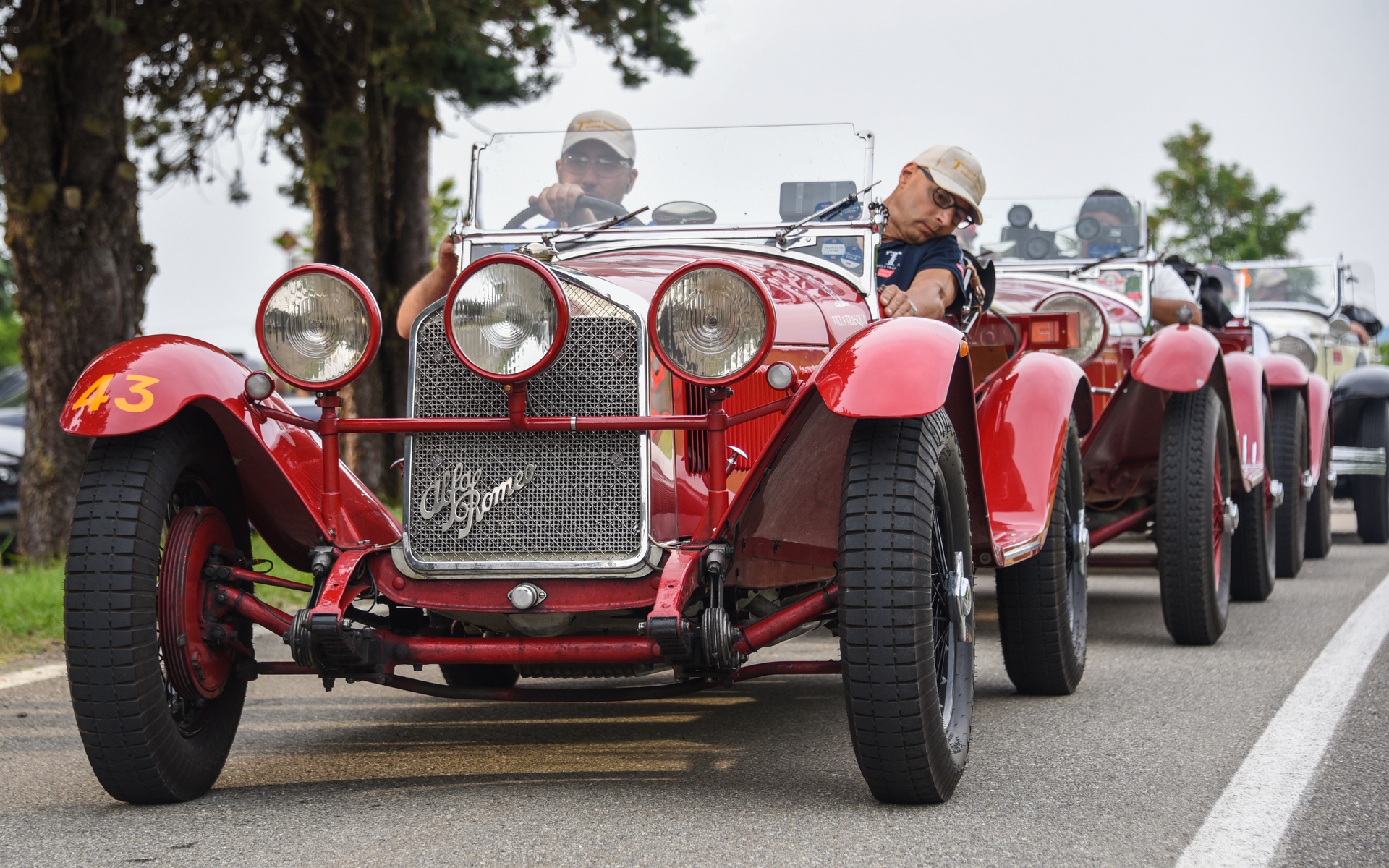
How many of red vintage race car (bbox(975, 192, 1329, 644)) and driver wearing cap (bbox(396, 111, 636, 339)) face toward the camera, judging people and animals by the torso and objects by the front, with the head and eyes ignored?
2

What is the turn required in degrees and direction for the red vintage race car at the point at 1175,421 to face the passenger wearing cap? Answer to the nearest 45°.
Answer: approximately 45° to its right

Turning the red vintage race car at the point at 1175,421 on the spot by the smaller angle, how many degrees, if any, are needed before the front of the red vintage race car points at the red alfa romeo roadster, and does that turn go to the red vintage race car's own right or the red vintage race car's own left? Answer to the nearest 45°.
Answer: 0° — it already faces it

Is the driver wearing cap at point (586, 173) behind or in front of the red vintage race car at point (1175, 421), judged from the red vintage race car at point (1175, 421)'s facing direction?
in front

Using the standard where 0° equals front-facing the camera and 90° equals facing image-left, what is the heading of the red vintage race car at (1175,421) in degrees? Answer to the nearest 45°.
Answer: approximately 0°

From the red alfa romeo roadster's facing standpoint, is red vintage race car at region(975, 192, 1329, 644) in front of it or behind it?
behind

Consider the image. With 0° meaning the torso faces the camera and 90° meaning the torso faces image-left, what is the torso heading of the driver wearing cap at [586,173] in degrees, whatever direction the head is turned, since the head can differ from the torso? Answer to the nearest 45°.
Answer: approximately 0°

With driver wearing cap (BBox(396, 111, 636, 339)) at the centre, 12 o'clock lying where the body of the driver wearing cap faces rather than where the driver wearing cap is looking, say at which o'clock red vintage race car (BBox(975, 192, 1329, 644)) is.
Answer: The red vintage race car is roughly at 8 o'clock from the driver wearing cap.
